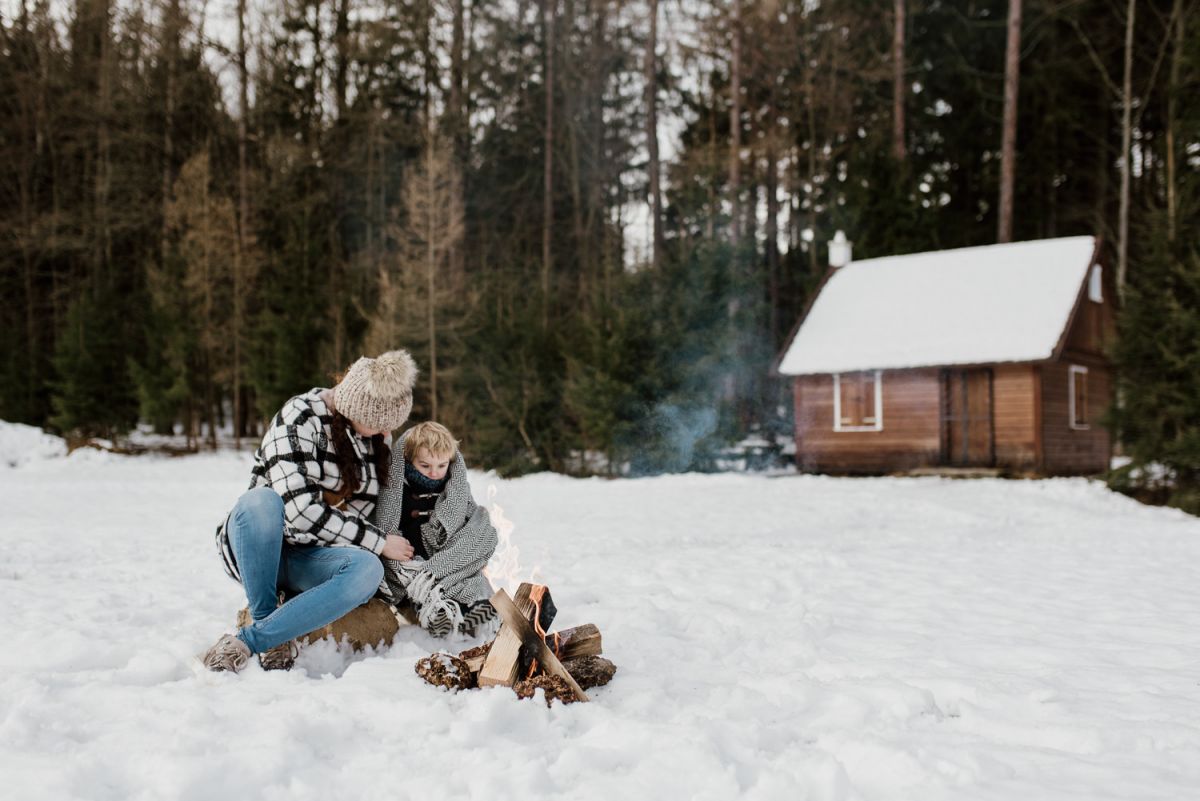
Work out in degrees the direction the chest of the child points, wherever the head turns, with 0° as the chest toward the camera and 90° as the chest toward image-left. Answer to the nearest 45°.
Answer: approximately 0°

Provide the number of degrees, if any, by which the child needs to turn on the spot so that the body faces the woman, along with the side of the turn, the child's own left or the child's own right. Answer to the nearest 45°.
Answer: approximately 45° to the child's own right

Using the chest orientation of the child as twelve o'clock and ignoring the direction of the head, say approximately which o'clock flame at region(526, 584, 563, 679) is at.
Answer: The flame is roughly at 11 o'clock from the child.

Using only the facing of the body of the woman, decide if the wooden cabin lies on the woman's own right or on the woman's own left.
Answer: on the woman's own left

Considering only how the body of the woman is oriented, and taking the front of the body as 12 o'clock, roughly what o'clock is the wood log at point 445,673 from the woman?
The wood log is roughly at 12 o'clock from the woman.

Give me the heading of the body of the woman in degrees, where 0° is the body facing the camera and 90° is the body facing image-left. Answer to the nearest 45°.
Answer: approximately 315°

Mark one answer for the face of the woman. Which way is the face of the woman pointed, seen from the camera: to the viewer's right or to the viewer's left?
to the viewer's right

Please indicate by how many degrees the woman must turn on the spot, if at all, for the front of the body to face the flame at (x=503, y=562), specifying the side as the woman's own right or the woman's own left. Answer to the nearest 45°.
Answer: approximately 45° to the woman's own left

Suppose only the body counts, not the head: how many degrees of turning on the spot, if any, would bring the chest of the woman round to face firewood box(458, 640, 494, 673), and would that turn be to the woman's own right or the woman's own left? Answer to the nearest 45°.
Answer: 0° — they already face it

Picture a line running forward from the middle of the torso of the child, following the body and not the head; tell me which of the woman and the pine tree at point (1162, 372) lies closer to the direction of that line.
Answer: the woman

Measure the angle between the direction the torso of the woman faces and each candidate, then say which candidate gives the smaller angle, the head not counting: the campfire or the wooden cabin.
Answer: the campfire
